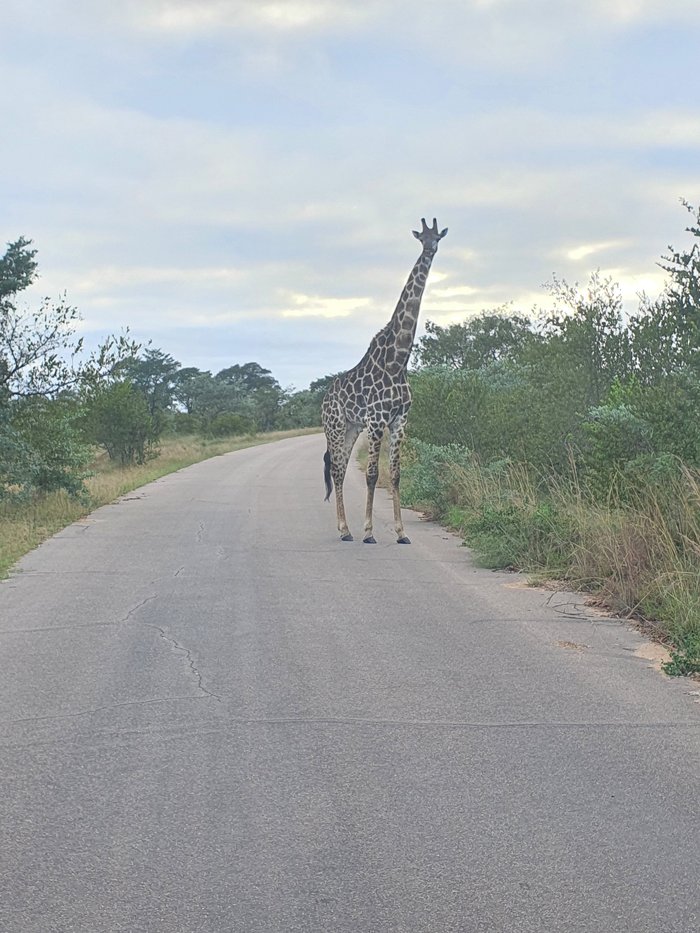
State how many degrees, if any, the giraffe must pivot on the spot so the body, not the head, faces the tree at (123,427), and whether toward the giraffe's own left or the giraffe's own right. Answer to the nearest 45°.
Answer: approximately 180°

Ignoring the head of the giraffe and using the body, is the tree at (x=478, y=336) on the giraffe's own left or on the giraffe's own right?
on the giraffe's own left

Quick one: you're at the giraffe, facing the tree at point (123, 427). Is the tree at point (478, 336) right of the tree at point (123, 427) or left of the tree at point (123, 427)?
right

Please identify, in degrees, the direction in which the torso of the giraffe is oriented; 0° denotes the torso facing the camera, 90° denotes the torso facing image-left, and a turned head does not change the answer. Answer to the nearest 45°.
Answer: approximately 315°
